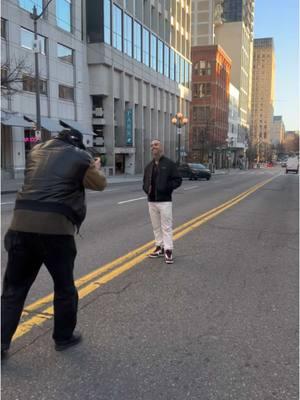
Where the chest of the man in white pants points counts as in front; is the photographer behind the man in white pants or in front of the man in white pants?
in front

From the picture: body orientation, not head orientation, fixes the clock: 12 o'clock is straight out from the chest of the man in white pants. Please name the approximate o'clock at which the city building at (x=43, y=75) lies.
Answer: The city building is roughly at 4 o'clock from the man in white pants.

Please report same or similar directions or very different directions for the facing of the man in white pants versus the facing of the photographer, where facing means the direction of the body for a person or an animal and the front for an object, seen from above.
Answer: very different directions

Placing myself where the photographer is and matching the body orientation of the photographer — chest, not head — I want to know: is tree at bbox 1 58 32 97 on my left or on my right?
on my left

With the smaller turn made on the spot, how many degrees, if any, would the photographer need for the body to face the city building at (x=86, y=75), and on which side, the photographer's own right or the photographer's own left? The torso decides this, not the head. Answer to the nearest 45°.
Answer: approximately 45° to the photographer's own left

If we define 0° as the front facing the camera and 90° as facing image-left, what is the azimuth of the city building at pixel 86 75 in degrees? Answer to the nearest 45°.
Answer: approximately 315°

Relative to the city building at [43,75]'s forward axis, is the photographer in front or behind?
in front

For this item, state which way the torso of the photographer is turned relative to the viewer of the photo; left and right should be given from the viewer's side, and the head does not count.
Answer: facing away from the viewer and to the right of the viewer

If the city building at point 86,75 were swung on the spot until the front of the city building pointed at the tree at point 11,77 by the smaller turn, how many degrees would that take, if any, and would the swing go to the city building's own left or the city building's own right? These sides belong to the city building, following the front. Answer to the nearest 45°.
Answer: approximately 45° to the city building's own right

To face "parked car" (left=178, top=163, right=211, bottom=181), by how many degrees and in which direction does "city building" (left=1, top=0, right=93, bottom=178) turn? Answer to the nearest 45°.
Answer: approximately 45° to its left

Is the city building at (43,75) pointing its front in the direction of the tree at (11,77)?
no

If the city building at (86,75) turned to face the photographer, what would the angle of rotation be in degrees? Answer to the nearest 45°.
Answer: approximately 45° to its right

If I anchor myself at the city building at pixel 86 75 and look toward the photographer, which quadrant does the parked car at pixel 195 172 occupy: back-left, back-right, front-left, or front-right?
front-left

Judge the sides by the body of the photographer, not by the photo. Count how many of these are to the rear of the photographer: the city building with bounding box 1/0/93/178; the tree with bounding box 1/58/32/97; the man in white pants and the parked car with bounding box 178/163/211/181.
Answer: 0

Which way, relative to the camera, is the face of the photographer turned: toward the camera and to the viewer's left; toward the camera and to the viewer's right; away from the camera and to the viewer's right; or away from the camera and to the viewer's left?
away from the camera and to the viewer's right

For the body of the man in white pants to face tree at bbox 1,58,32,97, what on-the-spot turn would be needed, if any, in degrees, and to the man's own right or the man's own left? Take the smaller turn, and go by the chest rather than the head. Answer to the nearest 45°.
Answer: approximately 90° to the man's own right
